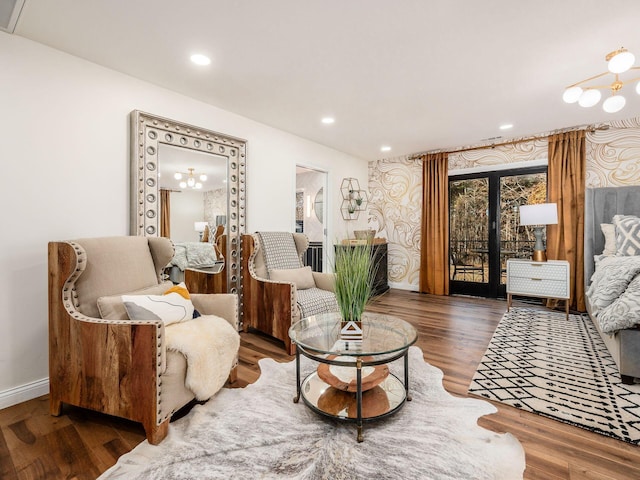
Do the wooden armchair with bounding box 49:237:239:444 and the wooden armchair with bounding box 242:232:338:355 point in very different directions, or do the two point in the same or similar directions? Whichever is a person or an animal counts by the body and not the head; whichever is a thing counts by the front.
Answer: same or similar directions

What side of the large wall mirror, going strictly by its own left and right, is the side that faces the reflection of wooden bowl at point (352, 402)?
front

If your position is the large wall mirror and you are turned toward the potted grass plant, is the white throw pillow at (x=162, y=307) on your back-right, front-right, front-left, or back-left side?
front-right

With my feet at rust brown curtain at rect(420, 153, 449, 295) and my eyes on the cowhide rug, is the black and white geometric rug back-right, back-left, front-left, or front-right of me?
front-left

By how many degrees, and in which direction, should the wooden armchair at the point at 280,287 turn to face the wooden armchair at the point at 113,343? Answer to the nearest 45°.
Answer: approximately 90° to its right

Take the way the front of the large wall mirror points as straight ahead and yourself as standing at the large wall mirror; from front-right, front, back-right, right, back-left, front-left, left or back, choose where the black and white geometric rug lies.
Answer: front

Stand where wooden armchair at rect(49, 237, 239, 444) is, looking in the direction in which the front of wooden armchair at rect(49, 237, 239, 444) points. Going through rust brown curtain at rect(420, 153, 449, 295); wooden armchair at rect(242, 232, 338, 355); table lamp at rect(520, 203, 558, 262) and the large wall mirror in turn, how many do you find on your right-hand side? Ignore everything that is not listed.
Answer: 0

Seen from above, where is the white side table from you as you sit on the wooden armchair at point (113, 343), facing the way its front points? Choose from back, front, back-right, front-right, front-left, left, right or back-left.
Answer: front-left

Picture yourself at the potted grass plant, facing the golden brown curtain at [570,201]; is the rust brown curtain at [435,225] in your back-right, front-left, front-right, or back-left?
front-left

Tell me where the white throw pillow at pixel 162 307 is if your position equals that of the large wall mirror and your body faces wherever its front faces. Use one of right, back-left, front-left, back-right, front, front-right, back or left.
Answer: front-right

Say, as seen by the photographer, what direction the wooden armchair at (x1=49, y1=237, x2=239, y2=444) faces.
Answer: facing the viewer and to the right of the viewer

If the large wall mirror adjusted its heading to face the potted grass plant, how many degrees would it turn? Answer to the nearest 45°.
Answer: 0° — it already faces it

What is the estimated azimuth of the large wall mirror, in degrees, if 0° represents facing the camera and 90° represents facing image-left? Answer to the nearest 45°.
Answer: approximately 315°

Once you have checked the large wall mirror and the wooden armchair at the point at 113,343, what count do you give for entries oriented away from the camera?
0

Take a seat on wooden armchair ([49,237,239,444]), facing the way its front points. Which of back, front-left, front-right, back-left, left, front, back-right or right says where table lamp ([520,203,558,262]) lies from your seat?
front-left

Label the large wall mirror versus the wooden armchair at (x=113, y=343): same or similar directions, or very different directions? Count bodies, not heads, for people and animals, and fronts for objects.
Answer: same or similar directions

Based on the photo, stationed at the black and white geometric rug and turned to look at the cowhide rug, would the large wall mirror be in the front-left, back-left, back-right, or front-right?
front-right

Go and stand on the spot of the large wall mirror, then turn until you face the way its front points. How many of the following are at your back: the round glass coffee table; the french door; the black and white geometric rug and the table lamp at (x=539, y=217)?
0

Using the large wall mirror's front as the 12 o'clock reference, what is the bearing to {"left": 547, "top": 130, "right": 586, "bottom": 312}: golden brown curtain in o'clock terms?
The golden brown curtain is roughly at 11 o'clock from the large wall mirror.

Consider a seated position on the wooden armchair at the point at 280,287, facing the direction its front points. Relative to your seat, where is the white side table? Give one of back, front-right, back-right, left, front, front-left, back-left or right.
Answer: front-left
